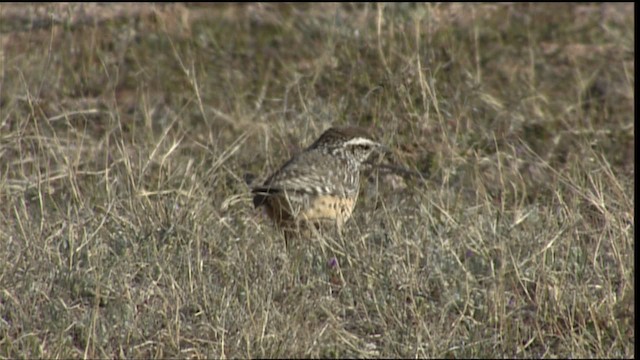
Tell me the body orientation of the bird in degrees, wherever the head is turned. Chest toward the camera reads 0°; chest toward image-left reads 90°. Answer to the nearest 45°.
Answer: approximately 270°
